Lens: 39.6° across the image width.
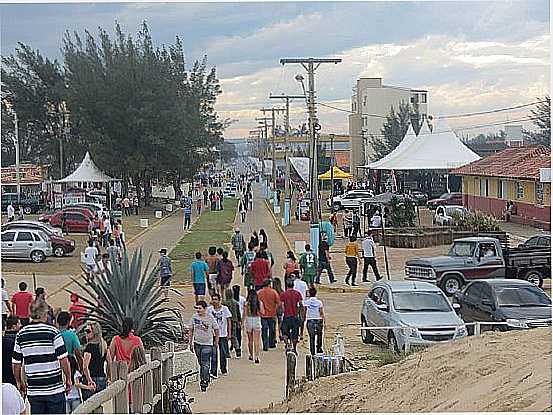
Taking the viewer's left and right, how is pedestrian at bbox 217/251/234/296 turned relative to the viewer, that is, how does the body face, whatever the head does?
facing away from the viewer

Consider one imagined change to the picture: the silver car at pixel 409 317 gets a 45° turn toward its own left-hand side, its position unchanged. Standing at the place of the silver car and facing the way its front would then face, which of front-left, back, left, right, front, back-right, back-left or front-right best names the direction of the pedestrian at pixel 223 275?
back-left

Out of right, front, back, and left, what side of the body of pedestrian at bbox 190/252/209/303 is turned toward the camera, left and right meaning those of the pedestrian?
back

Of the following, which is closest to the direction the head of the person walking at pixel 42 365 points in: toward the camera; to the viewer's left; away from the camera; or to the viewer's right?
away from the camera

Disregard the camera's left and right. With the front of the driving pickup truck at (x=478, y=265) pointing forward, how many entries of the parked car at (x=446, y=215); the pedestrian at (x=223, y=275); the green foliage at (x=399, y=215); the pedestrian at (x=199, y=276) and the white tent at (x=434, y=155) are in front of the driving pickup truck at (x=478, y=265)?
2

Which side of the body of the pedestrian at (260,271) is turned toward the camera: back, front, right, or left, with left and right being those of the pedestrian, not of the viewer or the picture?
back

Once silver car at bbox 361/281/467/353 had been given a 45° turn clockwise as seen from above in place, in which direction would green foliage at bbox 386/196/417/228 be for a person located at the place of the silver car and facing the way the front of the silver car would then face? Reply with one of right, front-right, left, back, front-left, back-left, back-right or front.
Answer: back

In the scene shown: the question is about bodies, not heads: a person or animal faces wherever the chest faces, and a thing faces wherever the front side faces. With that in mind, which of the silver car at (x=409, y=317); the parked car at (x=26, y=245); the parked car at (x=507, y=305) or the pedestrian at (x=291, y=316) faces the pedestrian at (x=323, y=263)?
the pedestrian at (x=291, y=316)

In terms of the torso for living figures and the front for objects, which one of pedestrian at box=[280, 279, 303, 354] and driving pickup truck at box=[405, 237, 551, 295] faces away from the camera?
the pedestrian

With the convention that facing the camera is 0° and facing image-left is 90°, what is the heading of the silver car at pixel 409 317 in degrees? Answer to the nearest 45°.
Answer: approximately 315°
